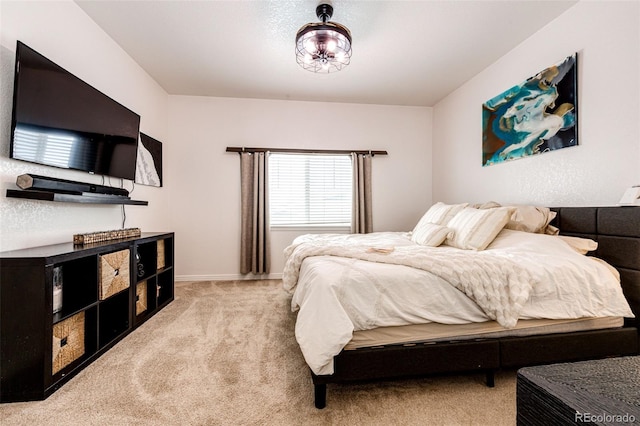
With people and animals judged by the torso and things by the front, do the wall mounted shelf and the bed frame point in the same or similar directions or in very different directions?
very different directions

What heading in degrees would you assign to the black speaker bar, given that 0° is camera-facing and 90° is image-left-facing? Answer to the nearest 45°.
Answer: approximately 315°

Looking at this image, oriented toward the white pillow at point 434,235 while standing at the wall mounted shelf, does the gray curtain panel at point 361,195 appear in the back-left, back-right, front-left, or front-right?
front-left

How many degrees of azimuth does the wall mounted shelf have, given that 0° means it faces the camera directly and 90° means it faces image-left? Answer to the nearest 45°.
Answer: approximately 315°

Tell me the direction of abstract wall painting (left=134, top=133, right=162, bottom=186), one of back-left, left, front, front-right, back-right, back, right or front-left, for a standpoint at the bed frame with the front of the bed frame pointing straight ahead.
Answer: front-right

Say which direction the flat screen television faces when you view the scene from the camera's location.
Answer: facing the viewer and to the right of the viewer

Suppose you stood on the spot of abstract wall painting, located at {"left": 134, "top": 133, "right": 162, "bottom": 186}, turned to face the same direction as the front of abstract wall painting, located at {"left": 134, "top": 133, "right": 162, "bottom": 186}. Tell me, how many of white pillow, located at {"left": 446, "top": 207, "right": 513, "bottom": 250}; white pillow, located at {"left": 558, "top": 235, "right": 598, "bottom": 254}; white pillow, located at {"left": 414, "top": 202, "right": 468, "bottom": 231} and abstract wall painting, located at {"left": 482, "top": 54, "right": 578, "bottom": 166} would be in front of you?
4

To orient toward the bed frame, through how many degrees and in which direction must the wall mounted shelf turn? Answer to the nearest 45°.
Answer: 0° — it already faces it

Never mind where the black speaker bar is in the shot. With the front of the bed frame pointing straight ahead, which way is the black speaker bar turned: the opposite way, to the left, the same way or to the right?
the opposite way

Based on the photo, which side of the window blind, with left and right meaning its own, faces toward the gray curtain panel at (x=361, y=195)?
left

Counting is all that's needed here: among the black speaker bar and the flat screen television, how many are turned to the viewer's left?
0

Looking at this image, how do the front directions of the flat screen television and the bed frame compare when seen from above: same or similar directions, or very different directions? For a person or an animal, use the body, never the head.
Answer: very different directions

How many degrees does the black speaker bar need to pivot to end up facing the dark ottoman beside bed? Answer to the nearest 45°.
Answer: approximately 45° to its right

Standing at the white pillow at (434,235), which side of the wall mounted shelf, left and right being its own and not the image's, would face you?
front

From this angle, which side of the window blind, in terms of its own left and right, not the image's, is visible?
front
